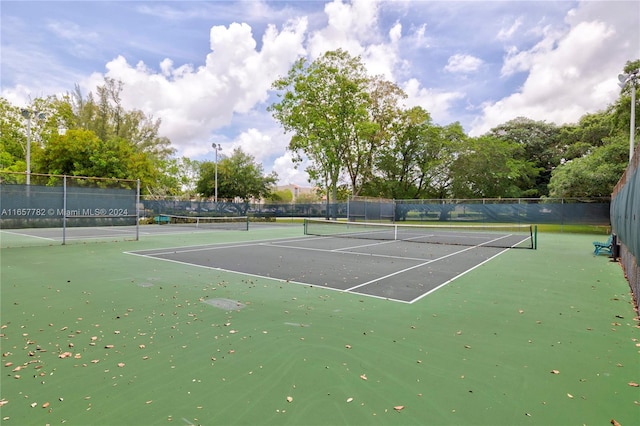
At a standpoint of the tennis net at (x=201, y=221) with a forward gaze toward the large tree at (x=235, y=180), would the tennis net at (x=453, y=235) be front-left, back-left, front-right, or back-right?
back-right

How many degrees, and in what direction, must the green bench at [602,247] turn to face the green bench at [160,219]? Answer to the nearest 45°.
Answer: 0° — it already faces it

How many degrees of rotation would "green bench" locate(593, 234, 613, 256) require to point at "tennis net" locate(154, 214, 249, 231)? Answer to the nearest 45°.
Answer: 0° — it already faces it

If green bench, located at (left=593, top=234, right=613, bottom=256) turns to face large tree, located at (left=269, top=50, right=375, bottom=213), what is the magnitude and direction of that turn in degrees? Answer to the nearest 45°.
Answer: approximately 45° to its right

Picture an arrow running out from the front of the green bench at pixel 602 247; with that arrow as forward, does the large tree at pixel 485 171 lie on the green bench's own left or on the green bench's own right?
on the green bench's own right

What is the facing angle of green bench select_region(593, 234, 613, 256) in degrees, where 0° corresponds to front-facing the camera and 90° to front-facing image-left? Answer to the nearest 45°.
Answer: approximately 90°
